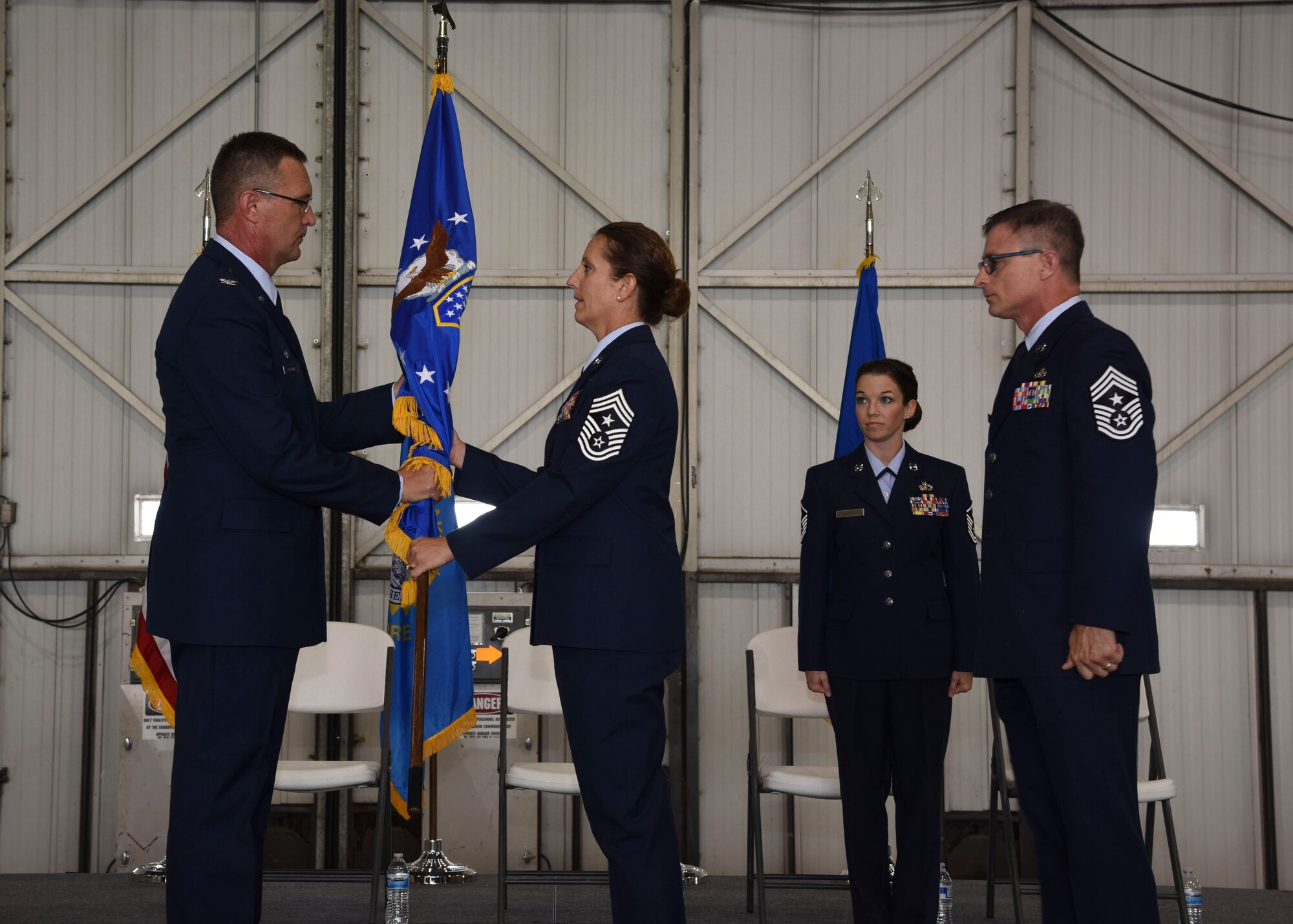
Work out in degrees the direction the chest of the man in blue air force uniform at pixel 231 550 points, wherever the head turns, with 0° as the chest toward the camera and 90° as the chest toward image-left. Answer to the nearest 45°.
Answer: approximately 270°

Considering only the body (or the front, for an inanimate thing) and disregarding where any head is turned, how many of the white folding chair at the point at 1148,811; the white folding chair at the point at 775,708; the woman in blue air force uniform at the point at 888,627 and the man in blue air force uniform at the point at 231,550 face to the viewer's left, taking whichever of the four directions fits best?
0

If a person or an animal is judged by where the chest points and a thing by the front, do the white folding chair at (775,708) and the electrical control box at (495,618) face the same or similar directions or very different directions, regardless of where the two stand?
same or similar directions

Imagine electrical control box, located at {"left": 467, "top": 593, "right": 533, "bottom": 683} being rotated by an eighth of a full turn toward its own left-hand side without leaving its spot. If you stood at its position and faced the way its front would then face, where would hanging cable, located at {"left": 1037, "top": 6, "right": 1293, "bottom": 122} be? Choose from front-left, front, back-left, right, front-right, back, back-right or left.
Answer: front-left

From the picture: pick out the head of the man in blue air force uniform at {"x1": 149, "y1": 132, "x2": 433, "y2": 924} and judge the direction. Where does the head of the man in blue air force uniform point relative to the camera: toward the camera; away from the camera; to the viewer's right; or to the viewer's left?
to the viewer's right

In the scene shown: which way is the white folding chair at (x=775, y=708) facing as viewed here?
toward the camera

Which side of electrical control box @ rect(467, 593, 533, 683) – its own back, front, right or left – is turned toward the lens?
front

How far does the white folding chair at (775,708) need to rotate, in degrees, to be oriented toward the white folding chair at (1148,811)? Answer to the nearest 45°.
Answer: approximately 90° to its left

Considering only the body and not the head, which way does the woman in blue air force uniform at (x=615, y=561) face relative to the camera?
to the viewer's left

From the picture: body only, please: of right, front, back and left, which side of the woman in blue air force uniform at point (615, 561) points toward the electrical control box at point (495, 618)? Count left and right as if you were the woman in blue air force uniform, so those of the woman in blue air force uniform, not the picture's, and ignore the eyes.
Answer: right

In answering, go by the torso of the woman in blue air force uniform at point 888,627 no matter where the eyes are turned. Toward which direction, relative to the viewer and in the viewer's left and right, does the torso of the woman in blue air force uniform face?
facing the viewer

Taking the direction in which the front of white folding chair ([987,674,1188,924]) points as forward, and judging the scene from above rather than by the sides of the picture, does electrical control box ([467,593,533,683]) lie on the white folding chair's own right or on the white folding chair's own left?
on the white folding chair's own right

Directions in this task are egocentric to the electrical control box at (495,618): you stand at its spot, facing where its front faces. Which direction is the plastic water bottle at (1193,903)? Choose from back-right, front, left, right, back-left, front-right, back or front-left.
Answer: front-left

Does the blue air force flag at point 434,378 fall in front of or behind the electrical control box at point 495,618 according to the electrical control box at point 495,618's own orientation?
in front
